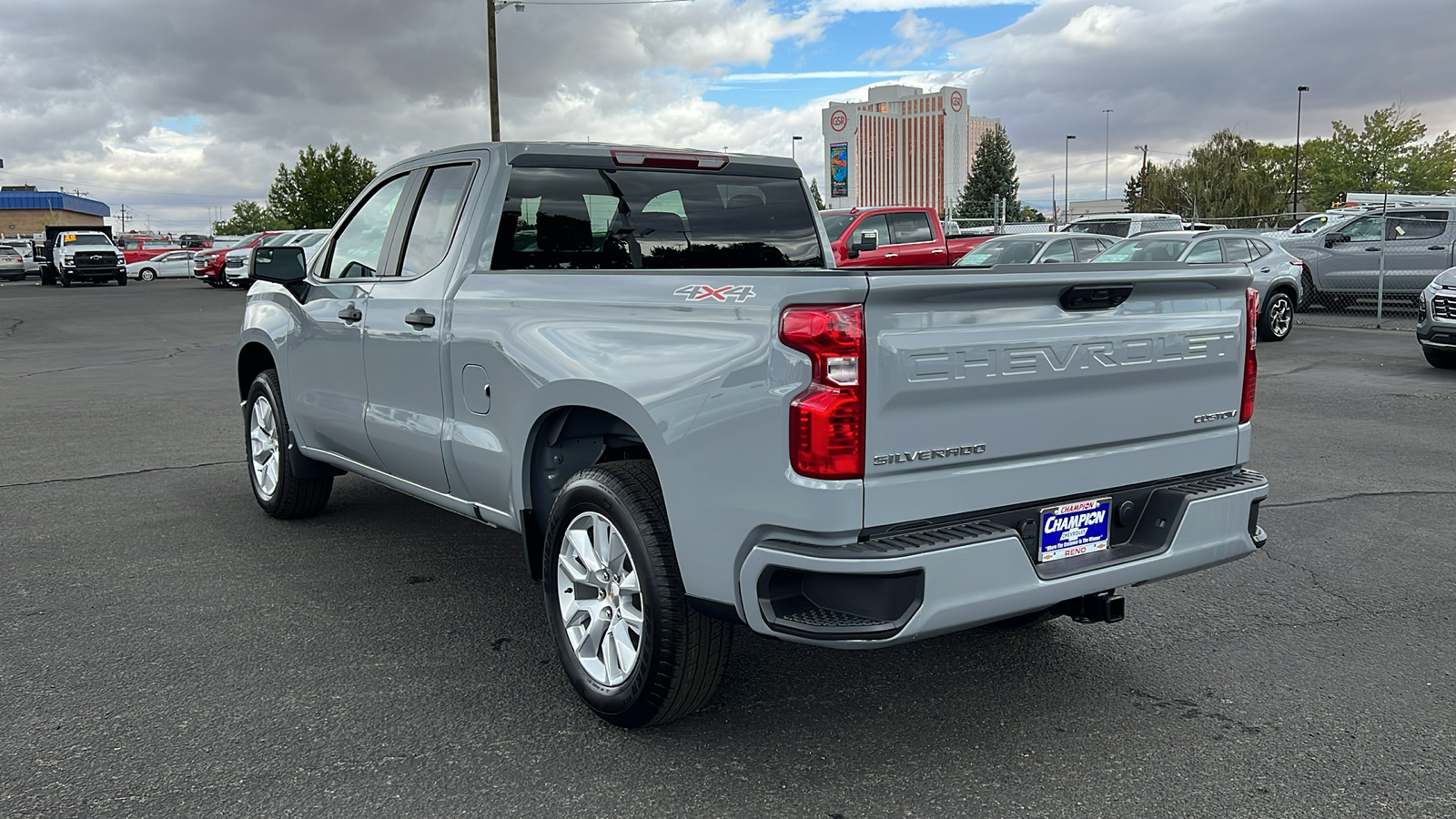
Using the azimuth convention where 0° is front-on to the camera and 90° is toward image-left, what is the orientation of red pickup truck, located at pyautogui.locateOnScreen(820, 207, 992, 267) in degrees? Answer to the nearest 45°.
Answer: approximately 45°

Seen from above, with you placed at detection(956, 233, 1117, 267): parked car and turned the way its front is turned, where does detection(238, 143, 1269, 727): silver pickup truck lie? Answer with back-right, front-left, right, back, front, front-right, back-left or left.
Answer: front-left

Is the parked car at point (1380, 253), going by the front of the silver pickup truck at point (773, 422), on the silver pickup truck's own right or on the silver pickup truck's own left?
on the silver pickup truck's own right

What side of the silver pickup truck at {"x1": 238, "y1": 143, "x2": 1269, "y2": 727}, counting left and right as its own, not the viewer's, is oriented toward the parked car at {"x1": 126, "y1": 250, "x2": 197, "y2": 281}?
front

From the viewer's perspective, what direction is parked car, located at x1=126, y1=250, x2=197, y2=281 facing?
to the viewer's left

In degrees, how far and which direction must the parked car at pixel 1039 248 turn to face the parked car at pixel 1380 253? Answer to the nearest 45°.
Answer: approximately 180°

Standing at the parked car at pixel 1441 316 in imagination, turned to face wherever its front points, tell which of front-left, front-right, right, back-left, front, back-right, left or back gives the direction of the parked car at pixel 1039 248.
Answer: right

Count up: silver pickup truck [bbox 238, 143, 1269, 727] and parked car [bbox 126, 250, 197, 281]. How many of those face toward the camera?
0

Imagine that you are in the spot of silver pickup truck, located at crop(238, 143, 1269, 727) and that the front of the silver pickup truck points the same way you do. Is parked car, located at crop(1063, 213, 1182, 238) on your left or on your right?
on your right

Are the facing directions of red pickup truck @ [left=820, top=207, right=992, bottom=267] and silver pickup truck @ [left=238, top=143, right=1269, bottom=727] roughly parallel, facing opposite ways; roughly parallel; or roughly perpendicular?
roughly perpendicular

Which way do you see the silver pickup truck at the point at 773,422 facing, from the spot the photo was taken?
facing away from the viewer and to the left of the viewer
